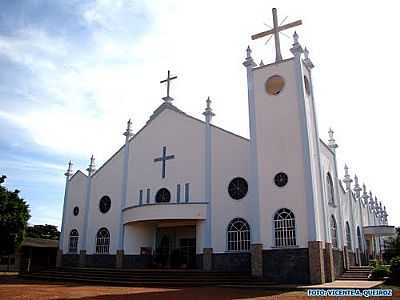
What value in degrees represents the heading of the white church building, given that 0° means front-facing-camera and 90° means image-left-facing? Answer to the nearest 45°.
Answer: approximately 45°

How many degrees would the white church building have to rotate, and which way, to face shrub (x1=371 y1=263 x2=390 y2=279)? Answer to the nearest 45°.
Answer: approximately 135° to its left

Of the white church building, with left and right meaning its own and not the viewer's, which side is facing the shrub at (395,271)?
left

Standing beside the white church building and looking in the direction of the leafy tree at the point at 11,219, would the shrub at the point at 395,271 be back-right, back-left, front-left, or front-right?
back-left

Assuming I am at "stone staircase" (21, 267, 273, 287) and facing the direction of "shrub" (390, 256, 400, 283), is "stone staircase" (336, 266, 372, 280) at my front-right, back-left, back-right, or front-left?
front-left

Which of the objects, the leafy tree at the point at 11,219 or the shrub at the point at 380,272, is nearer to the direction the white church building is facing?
the leafy tree

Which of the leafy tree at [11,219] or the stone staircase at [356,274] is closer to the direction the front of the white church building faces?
the leafy tree
